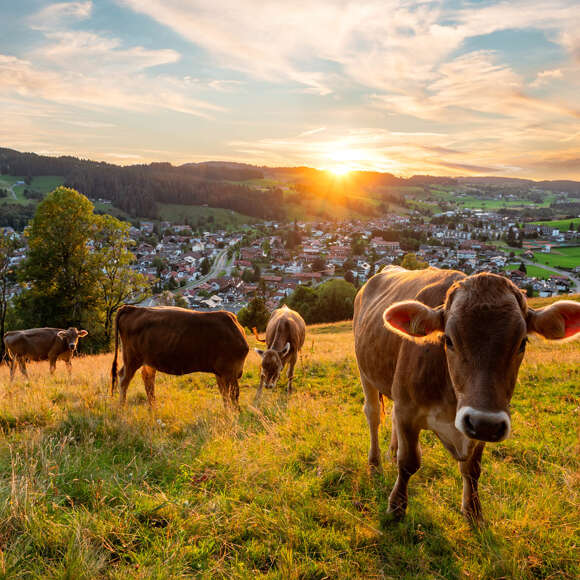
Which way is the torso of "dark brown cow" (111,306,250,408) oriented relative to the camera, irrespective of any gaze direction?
to the viewer's right

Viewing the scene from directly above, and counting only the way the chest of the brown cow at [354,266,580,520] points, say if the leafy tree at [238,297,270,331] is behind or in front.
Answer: behind

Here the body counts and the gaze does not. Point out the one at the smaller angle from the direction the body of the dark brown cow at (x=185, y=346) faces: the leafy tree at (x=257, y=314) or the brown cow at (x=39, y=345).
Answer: the leafy tree

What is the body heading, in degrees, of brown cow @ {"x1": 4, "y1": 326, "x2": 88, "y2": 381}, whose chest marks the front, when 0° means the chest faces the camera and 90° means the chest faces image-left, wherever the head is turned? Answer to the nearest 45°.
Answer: approximately 270°

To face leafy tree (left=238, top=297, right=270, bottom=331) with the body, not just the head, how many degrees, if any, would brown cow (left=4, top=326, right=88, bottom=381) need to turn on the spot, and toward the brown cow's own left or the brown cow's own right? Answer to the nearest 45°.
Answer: approximately 45° to the brown cow's own left

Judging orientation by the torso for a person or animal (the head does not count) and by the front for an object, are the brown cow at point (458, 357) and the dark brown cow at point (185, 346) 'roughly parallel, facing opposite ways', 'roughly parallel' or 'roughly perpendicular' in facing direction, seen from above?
roughly perpendicular

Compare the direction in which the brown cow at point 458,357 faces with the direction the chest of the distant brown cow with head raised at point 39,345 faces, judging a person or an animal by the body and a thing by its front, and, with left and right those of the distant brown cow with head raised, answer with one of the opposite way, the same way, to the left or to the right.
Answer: to the right

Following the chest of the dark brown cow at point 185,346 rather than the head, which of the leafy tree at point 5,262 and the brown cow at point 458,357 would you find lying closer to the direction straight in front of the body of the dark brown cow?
the brown cow

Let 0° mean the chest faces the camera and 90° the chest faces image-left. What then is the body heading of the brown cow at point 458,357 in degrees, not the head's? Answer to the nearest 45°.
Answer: approximately 315°

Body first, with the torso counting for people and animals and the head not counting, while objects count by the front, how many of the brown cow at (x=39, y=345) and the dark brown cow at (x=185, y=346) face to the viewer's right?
2
